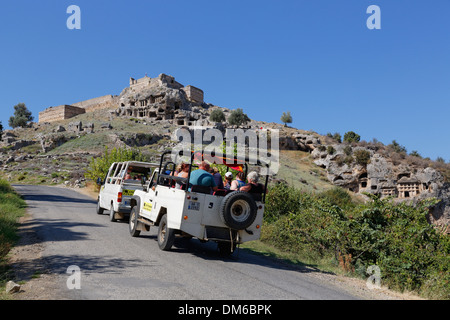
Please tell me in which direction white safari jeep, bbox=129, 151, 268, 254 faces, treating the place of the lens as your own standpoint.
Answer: facing away from the viewer and to the left of the viewer

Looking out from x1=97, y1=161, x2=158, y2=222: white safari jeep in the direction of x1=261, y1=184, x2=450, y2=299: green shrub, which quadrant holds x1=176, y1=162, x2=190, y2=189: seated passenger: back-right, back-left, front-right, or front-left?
front-right

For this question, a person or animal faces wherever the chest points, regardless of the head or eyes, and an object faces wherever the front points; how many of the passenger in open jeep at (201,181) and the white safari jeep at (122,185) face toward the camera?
0

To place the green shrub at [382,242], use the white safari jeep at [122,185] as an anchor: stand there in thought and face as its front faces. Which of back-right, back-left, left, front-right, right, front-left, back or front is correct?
back

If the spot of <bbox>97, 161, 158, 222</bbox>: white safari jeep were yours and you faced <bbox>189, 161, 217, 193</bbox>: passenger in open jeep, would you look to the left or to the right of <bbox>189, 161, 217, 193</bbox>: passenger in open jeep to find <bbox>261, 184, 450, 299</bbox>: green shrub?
left

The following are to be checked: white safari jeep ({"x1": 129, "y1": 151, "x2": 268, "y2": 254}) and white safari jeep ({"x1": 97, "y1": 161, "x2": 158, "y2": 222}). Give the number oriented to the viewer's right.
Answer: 0

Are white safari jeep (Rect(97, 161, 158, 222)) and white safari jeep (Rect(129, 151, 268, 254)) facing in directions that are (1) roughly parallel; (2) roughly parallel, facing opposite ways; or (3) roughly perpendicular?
roughly parallel

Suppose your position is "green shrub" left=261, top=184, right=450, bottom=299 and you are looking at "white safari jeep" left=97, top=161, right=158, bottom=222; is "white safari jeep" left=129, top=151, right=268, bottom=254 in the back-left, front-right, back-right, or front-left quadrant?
front-left

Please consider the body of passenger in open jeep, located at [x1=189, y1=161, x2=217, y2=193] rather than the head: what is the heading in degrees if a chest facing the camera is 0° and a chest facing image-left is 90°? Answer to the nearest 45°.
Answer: approximately 225°
